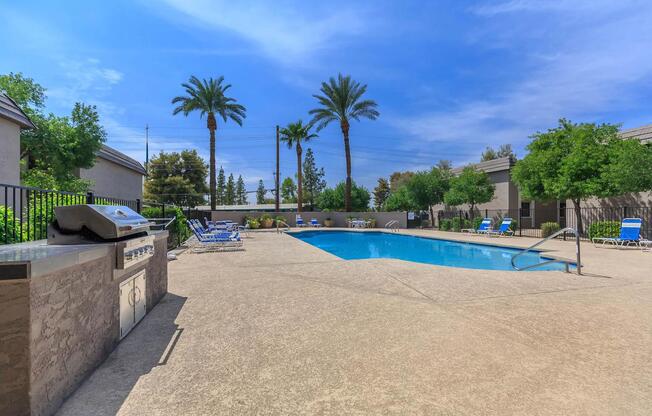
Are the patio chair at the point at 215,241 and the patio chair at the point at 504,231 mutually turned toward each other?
yes

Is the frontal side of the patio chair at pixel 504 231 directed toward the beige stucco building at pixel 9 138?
yes

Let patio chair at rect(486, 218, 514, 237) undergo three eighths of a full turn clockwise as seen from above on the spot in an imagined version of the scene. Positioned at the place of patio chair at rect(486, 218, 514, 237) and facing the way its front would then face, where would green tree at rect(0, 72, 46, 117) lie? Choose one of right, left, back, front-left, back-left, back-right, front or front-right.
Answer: back-left

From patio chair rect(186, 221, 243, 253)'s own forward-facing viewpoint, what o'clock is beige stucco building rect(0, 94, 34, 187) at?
The beige stucco building is roughly at 6 o'clock from the patio chair.

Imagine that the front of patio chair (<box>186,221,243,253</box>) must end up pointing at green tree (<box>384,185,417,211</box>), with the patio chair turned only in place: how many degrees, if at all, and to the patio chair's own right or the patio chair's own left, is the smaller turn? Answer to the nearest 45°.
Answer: approximately 45° to the patio chair's own left

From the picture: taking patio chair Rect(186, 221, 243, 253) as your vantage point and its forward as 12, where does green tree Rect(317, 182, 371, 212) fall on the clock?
The green tree is roughly at 10 o'clock from the patio chair.

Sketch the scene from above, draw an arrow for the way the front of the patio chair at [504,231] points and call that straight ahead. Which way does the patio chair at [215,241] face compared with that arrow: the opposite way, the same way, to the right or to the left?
the opposite way

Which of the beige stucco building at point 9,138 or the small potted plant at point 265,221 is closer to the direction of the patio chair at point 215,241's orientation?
the small potted plant

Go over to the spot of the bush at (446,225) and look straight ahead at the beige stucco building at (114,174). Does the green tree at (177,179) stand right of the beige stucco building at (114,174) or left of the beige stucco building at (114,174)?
right

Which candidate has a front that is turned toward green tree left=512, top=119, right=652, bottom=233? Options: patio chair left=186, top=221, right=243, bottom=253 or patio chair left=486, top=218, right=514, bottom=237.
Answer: patio chair left=186, top=221, right=243, bottom=253

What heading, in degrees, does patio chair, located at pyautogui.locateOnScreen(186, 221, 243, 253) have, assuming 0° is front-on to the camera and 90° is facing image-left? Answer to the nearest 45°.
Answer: approximately 270°

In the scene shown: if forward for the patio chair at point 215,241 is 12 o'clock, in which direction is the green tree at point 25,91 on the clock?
The green tree is roughly at 7 o'clock from the patio chair.

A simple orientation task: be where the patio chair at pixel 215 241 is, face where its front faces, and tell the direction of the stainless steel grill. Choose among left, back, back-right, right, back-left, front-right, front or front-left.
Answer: right

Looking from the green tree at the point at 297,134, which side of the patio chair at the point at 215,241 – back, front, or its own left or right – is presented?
left

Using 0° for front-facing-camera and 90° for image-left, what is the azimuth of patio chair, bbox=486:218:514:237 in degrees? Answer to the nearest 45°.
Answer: approximately 45°

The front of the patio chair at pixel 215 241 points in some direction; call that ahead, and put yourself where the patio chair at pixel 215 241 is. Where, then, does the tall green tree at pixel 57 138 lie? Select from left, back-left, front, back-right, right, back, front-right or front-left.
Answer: back-left

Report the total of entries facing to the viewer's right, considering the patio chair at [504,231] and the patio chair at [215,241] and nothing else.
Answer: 1

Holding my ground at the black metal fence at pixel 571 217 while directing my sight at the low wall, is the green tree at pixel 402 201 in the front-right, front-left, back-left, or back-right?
front-right
